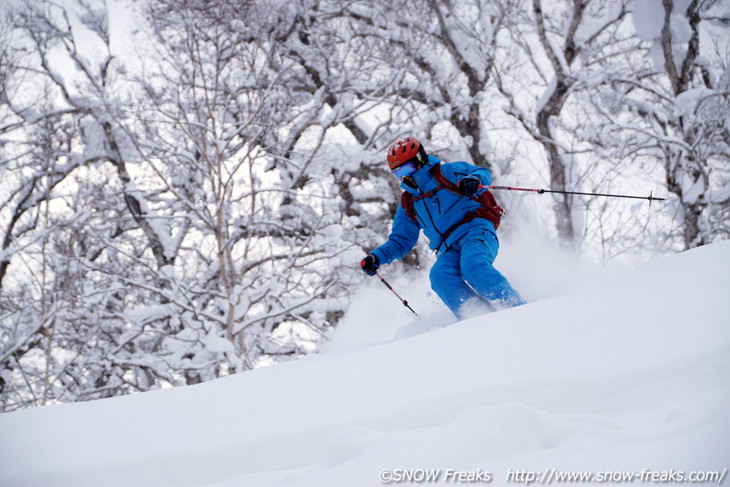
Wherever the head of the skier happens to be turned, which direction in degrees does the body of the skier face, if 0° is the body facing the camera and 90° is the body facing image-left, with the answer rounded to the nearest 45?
approximately 45°

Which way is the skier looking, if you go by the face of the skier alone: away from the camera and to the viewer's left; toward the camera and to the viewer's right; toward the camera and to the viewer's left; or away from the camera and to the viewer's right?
toward the camera and to the viewer's left
